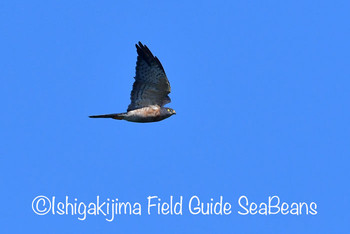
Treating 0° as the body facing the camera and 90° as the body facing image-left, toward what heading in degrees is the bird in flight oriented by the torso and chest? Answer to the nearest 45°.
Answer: approximately 270°
